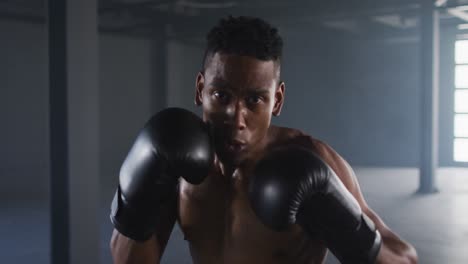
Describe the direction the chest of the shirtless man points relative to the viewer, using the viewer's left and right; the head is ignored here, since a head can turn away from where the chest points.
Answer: facing the viewer

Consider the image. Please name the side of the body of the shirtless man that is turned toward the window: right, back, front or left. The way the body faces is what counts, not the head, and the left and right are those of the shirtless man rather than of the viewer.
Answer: back

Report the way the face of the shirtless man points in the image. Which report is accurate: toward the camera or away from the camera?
toward the camera
